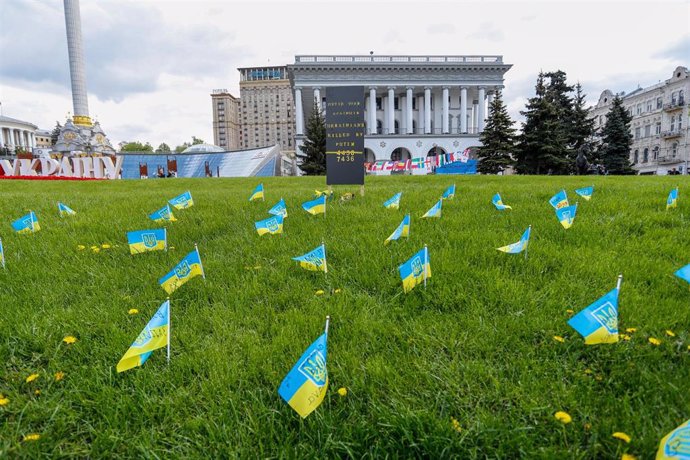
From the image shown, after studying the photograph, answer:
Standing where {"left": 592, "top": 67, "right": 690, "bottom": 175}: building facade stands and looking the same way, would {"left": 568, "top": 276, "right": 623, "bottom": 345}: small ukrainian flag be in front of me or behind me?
in front

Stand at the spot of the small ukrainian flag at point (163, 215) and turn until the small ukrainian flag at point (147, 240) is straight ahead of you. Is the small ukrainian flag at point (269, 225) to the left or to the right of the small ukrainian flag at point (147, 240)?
left

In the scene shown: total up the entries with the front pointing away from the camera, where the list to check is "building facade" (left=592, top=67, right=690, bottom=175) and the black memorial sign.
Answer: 0

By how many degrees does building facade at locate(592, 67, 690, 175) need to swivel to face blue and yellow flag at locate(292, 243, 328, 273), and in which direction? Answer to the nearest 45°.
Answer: approximately 45° to its left

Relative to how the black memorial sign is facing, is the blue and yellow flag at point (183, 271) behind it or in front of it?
in front

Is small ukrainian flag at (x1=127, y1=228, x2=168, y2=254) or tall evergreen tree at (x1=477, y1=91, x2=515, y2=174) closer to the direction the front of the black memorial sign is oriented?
the small ukrainian flag

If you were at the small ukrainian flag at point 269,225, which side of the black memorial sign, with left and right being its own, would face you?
front

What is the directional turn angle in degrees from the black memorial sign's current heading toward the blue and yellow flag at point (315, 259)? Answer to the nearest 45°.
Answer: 0° — it already faces it

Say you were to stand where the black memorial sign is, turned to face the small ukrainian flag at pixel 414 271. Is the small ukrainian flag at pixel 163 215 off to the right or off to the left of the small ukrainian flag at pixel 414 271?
right

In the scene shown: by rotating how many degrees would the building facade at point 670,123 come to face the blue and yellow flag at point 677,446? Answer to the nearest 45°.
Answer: approximately 45° to its left

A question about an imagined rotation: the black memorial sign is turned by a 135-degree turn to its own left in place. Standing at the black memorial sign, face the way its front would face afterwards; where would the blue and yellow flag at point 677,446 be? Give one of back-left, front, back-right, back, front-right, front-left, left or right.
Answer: back-right

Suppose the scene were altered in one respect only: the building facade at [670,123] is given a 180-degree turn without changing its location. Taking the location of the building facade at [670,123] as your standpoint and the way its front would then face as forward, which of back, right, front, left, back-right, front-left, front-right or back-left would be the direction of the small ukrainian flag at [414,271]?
back-right

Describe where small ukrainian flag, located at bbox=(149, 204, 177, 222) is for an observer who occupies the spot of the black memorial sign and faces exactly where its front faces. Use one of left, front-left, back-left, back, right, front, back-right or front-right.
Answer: front-right

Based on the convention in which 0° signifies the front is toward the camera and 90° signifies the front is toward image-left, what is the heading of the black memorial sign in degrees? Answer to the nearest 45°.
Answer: approximately 0°

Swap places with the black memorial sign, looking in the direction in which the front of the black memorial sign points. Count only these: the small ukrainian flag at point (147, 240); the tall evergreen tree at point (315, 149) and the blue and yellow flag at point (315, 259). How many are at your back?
1

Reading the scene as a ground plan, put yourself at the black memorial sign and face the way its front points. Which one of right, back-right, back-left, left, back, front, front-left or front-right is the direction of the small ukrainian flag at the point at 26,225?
front-right

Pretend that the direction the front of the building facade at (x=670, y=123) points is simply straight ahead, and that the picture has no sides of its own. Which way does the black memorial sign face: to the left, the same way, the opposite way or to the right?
to the left
